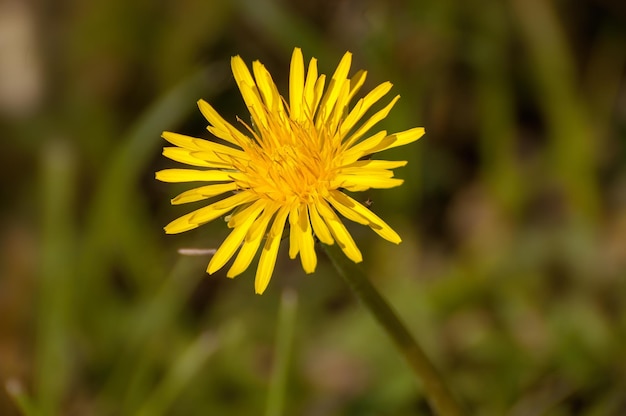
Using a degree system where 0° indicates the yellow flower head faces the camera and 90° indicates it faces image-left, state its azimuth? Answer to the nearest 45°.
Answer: approximately 0°

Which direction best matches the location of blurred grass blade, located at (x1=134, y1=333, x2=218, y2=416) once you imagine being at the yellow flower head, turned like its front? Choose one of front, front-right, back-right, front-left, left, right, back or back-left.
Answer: back-right

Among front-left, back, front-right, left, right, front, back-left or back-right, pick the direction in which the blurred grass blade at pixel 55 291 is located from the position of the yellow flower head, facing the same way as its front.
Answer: back-right

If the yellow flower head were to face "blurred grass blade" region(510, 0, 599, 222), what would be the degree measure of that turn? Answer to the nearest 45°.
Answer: approximately 135° to its left

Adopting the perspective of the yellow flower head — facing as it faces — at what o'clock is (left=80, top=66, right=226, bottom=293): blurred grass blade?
The blurred grass blade is roughly at 5 o'clock from the yellow flower head.

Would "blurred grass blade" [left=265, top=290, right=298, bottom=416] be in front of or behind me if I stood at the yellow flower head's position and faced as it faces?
behind
